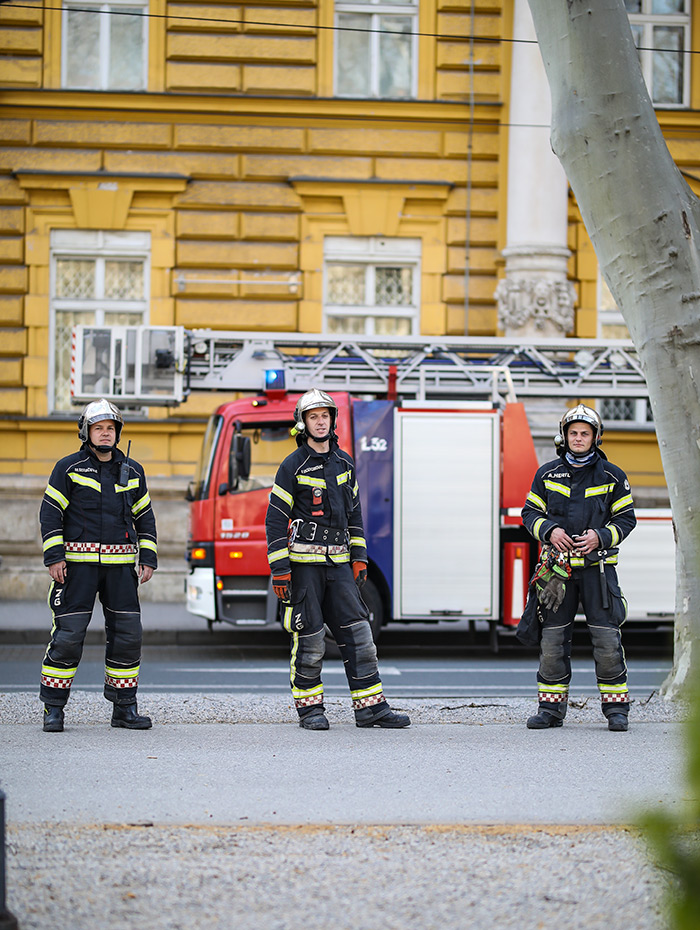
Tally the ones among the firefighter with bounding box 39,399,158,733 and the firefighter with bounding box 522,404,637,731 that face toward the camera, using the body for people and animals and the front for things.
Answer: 2

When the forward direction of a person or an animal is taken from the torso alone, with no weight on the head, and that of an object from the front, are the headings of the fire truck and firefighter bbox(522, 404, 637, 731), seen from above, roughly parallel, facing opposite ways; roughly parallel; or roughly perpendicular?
roughly perpendicular

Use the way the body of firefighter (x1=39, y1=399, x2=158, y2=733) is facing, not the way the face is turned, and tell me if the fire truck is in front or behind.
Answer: behind

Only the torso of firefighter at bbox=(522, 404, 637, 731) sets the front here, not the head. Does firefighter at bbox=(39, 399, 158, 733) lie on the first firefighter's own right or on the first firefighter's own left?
on the first firefighter's own right

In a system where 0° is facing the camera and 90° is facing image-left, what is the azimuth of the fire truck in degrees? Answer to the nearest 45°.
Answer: approximately 90°

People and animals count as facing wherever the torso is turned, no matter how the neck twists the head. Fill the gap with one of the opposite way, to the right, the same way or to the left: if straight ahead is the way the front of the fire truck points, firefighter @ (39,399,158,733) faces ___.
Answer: to the left

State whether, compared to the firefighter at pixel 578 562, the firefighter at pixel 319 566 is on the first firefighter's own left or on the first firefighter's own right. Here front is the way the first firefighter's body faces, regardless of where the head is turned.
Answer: on the first firefighter's own right
